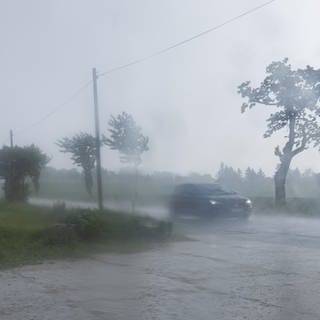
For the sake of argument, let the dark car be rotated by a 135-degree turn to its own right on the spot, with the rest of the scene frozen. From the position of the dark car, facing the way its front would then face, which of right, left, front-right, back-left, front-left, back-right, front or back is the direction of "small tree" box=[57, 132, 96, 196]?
front-right

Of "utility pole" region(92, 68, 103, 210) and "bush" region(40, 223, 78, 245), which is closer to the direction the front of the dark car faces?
the bush

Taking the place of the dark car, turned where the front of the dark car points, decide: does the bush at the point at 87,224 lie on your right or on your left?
on your right

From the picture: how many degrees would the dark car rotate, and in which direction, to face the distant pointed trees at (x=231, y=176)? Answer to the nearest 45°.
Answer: approximately 135° to its left

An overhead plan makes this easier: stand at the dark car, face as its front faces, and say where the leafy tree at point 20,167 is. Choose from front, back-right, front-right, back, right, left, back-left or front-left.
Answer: back

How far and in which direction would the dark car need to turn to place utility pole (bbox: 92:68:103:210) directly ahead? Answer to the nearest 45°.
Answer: approximately 180°

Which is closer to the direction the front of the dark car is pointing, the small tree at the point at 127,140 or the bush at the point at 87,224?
the bush

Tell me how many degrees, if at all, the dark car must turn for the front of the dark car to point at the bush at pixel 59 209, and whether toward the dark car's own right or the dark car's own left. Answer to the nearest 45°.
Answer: approximately 90° to the dark car's own right

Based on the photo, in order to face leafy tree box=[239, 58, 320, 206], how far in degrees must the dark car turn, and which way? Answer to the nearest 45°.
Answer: approximately 90° to its left

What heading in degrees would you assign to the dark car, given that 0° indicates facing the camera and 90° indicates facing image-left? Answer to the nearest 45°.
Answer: approximately 315°
